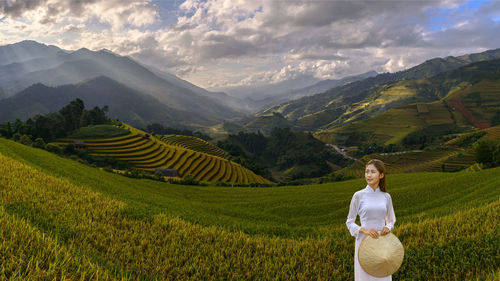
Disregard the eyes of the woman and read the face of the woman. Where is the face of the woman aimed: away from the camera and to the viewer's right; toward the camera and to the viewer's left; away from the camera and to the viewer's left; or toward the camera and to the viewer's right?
toward the camera and to the viewer's left

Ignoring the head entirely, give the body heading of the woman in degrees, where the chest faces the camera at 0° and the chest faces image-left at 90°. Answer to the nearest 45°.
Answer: approximately 0°
